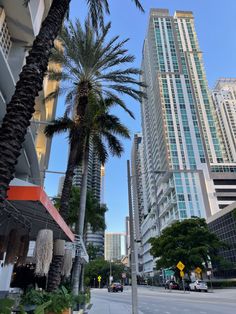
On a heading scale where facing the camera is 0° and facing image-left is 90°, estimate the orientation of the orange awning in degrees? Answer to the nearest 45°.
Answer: approximately 270°
